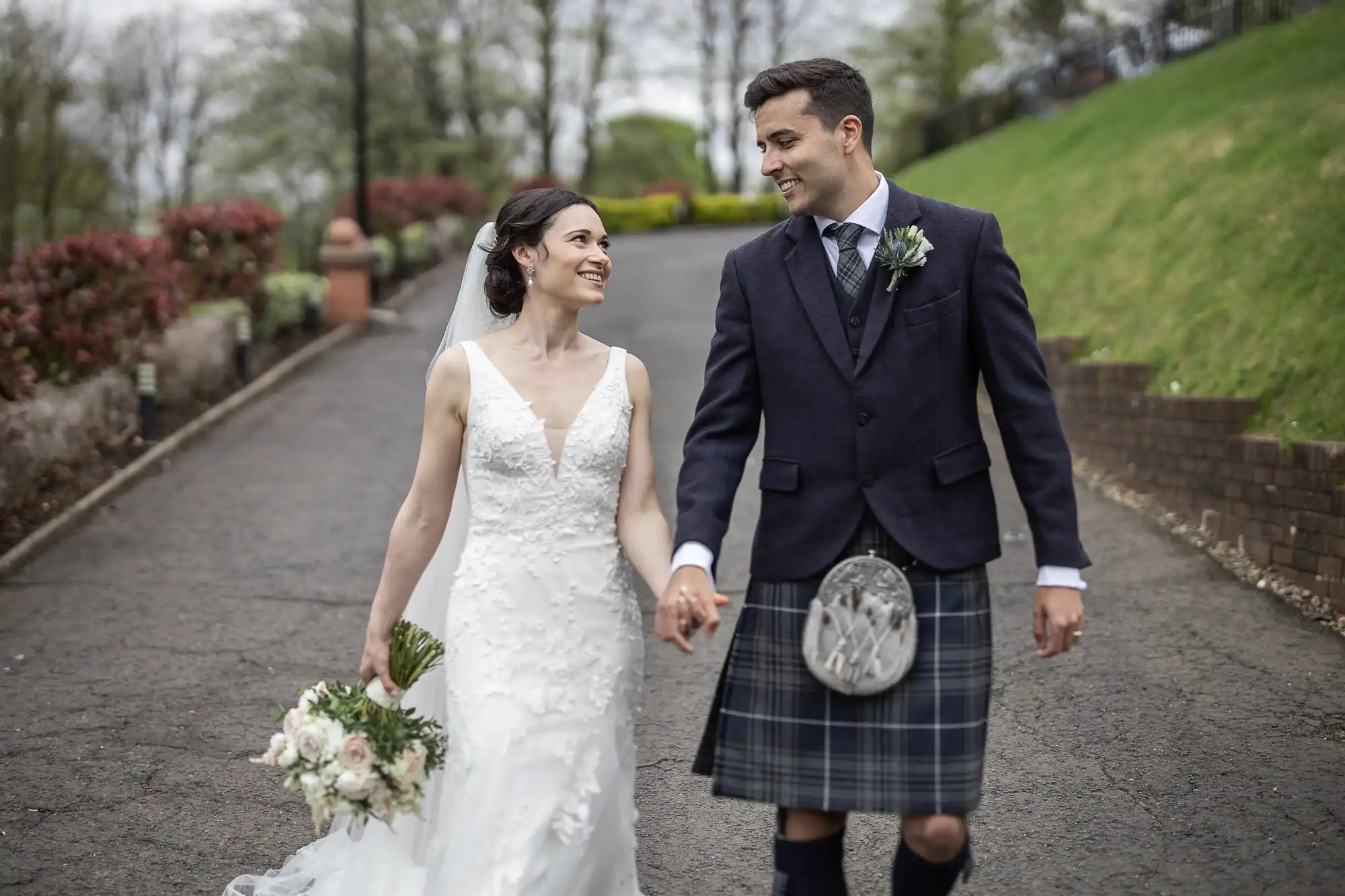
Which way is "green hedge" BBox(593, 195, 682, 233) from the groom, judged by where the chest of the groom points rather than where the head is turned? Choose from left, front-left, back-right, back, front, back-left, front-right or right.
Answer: back

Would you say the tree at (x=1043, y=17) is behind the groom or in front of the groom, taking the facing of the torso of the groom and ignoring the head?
behind

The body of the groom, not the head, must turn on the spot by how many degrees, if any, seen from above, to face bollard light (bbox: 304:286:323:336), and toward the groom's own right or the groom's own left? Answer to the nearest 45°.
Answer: approximately 135° to the groom's own right

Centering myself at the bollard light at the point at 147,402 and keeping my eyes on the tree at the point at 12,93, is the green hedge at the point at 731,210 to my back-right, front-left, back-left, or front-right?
front-right

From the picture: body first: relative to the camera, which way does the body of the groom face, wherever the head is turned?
toward the camera

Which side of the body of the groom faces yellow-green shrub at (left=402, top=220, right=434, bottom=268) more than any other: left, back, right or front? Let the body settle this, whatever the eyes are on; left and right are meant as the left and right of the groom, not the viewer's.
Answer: back

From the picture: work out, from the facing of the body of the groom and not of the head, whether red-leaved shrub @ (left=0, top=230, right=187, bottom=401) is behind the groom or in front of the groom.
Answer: behind

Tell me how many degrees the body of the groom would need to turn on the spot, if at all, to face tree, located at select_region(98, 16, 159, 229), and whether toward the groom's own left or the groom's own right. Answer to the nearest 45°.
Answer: approximately 135° to the groom's own right

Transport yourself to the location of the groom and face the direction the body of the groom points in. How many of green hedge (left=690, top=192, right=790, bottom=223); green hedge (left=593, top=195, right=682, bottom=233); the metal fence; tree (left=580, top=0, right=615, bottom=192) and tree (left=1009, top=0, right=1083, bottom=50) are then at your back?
5

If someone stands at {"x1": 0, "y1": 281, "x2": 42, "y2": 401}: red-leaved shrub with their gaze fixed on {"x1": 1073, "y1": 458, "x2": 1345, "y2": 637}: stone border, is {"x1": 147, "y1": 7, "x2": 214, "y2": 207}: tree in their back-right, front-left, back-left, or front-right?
back-left

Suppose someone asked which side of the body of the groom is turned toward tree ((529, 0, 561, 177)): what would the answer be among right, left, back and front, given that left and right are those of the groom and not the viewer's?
back

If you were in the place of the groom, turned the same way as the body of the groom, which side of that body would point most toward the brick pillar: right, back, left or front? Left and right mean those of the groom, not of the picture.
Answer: back

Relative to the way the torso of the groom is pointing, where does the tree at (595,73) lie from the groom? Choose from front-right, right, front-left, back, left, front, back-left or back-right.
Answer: back

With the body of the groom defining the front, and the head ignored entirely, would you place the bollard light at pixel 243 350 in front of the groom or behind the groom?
behind

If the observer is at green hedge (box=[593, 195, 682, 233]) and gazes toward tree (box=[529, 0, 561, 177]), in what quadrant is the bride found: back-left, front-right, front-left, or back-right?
back-left

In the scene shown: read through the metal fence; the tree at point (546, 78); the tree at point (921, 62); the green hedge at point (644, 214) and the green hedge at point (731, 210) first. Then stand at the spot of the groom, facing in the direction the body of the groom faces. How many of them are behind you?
5
